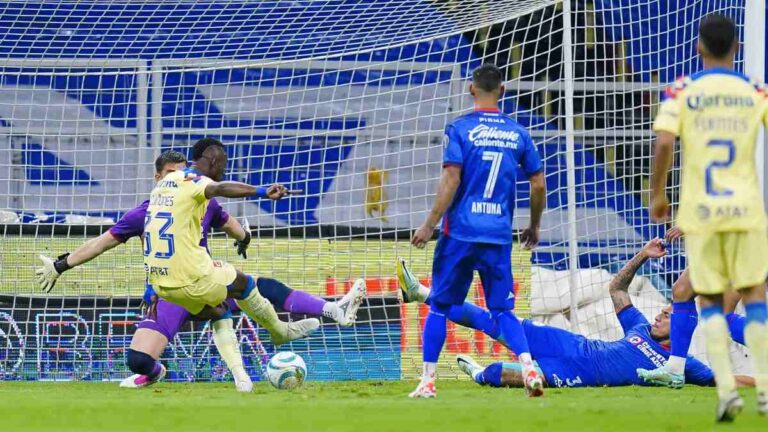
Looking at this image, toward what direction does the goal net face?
toward the camera

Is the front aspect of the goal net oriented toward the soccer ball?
yes

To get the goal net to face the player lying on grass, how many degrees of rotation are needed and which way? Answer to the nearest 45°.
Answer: approximately 45° to its left
